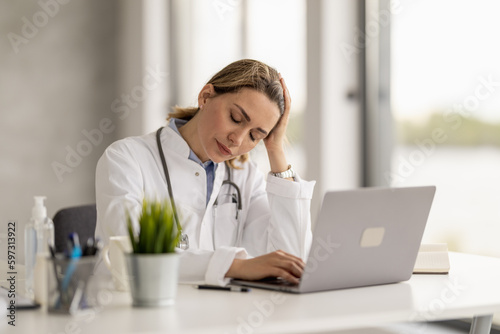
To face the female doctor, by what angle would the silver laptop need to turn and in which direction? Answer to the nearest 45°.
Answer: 0° — it already faces them

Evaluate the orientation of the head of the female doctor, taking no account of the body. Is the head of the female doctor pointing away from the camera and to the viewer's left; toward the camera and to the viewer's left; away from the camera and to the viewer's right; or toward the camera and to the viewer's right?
toward the camera and to the viewer's right

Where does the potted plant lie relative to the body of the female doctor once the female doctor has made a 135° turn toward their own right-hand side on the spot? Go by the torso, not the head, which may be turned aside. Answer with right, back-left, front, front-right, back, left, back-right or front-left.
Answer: left

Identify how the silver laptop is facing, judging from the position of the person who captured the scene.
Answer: facing away from the viewer and to the left of the viewer

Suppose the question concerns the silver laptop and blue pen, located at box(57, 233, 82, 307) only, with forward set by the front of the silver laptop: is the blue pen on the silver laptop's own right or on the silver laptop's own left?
on the silver laptop's own left

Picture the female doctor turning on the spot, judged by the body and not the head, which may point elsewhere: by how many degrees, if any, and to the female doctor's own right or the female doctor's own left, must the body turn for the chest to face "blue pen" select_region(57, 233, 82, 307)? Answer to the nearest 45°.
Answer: approximately 45° to the female doctor's own right

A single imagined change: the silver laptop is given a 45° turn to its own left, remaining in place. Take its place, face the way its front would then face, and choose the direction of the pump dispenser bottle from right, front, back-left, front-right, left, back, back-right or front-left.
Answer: front

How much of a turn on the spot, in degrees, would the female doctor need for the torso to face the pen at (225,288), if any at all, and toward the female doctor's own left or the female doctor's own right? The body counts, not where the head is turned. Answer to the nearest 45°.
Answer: approximately 45° to the female doctor's own right

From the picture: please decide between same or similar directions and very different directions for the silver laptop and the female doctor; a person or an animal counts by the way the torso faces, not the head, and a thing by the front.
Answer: very different directions

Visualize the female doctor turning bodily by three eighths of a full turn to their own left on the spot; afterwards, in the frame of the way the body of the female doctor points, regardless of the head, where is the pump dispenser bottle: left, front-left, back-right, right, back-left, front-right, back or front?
back-left
